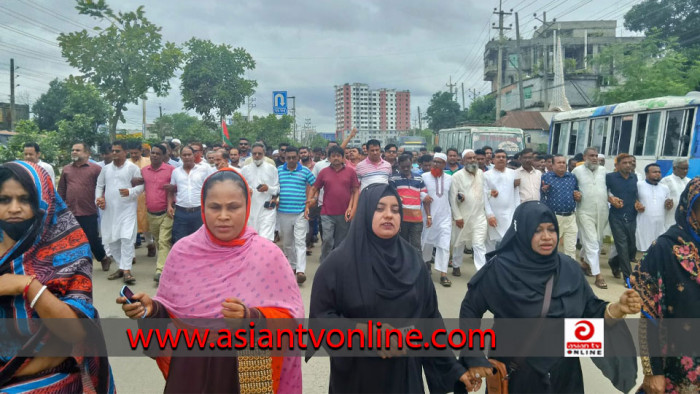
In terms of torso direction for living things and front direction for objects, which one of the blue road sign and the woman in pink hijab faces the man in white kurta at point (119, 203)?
the blue road sign

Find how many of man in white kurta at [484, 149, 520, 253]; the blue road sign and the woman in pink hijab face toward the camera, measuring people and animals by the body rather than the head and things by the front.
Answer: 3

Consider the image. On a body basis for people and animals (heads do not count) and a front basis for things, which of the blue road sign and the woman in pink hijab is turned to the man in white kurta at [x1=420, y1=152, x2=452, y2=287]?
the blue road sign

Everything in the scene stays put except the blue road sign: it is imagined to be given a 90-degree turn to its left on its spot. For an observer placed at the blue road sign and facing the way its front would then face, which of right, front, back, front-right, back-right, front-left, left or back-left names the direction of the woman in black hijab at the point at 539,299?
right

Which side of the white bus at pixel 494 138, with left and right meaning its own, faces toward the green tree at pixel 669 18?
left

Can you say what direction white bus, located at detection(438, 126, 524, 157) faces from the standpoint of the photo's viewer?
facing the viewer and to the right of the viewer

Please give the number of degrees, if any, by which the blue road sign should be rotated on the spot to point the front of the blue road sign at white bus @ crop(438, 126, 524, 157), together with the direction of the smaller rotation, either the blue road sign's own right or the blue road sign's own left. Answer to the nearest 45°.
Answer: approximately 45° to the blue road sign's own left

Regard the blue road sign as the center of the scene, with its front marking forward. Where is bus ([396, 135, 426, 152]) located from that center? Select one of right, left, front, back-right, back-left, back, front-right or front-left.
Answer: back-left

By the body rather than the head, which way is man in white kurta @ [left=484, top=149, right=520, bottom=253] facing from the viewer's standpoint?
toward the camera
